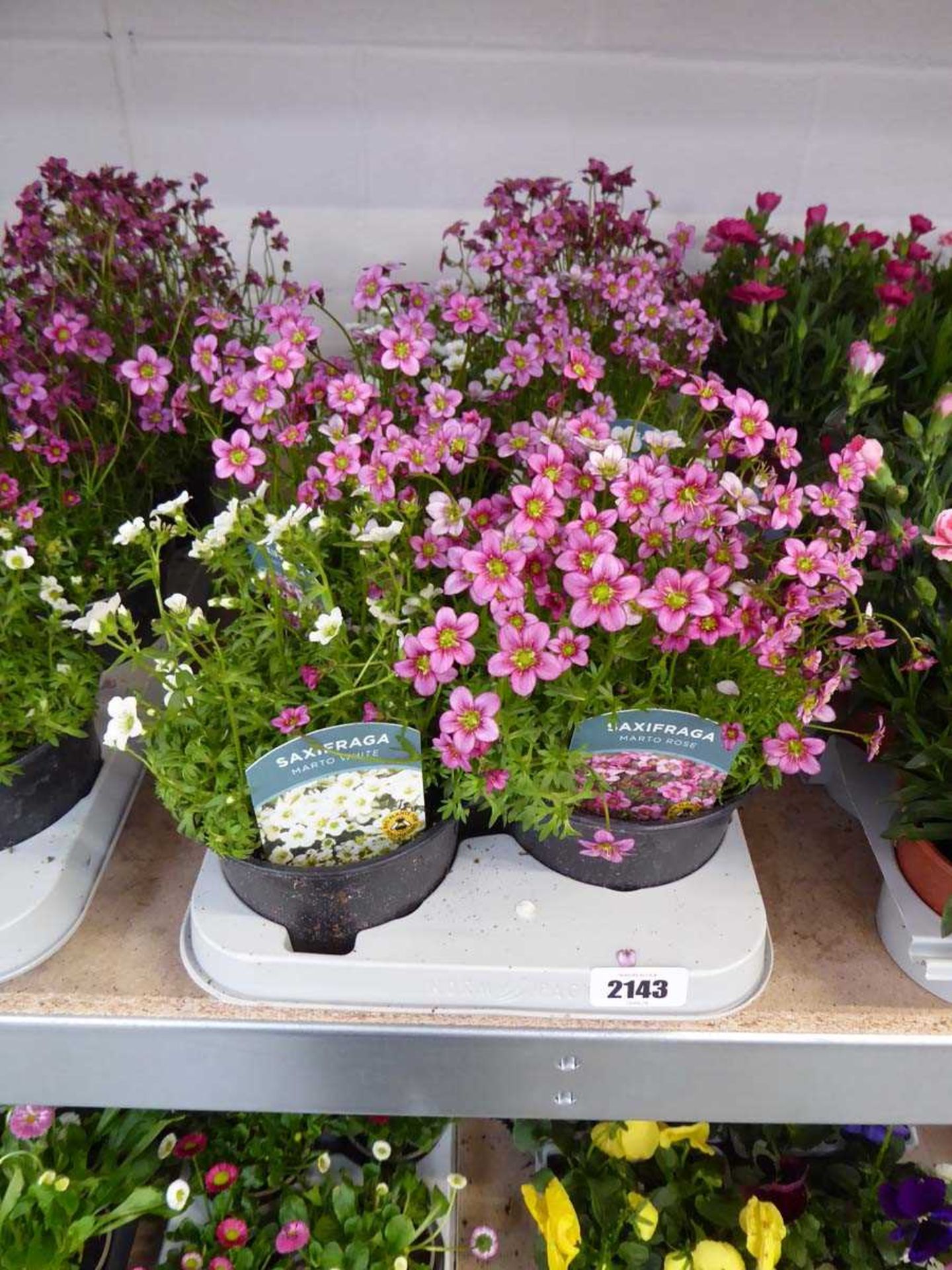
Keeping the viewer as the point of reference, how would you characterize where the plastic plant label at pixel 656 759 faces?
facing the viewer

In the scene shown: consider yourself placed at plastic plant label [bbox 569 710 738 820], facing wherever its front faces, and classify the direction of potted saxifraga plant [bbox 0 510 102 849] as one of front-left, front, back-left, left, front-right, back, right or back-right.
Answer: right

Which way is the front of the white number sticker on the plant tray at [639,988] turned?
toward the camera

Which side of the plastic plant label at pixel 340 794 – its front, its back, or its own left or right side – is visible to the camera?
front

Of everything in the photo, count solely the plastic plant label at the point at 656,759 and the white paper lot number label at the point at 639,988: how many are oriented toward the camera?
2
